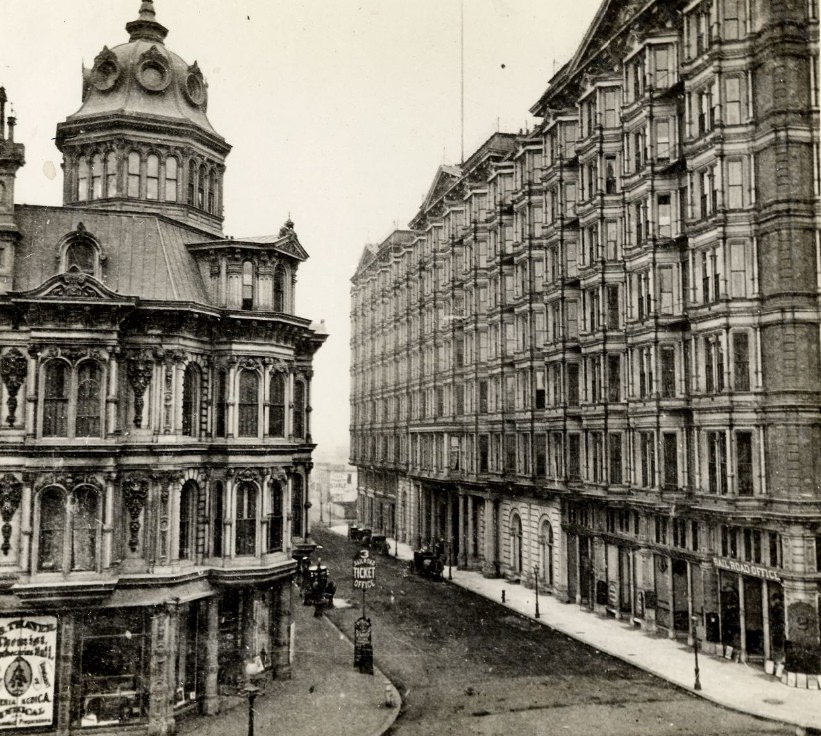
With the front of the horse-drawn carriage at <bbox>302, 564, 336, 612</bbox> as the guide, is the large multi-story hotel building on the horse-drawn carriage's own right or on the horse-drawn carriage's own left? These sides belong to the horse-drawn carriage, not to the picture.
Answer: on the horse-drawn carriage's own left

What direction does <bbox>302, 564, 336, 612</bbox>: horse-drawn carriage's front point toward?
toward the camera

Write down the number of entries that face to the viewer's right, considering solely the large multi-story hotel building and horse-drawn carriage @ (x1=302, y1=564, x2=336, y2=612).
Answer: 0

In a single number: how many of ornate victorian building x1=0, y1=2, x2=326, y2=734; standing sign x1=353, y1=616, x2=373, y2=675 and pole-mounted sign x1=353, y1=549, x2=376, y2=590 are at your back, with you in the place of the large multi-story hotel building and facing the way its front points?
0

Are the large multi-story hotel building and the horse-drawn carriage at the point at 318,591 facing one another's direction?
no

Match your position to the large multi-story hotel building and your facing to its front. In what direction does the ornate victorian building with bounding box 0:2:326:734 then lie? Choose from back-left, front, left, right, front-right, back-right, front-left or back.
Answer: front

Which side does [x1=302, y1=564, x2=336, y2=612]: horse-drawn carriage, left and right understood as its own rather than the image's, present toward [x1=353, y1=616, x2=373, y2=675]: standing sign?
front

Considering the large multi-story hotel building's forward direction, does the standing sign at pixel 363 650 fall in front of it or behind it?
in front

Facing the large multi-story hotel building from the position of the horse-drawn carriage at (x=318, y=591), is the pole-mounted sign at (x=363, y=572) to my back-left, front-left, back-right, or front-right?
front-right

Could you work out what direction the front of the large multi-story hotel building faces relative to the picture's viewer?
facing the viewer and to the left of the viewer
